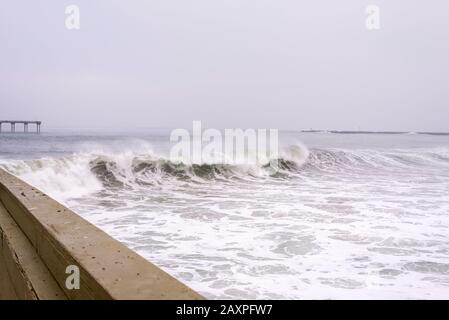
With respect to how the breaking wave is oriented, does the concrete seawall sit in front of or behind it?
in front

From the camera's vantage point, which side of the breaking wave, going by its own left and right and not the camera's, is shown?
front
